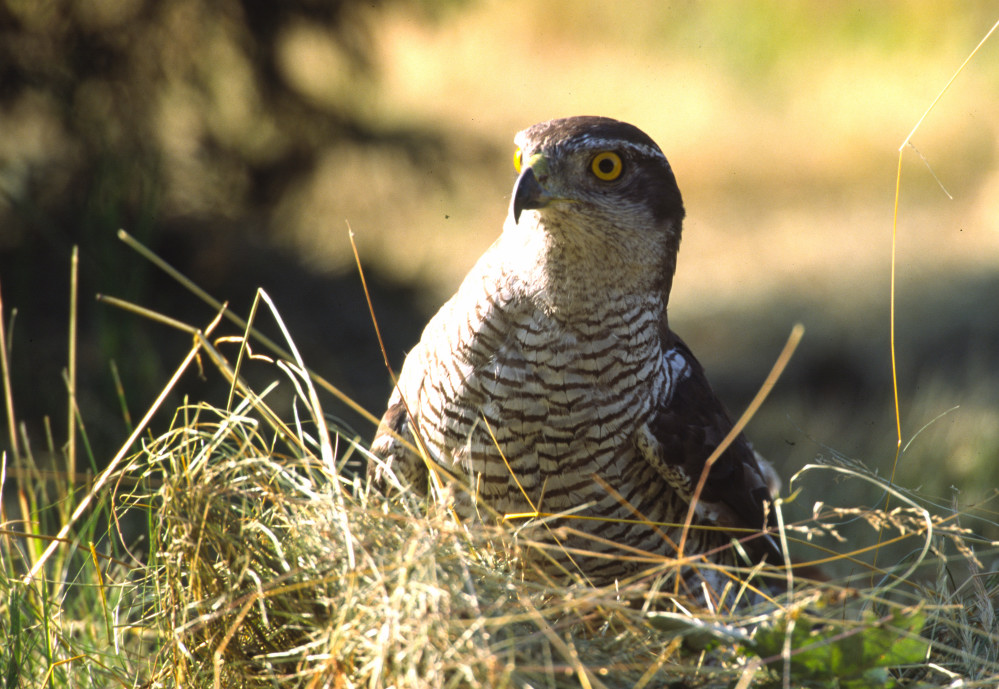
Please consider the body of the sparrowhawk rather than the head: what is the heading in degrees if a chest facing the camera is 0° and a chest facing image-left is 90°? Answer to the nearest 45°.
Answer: approximately 45°
